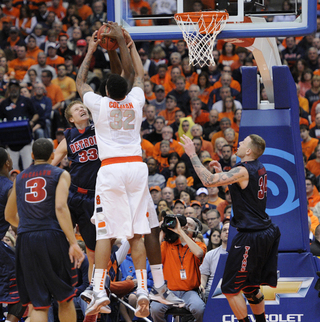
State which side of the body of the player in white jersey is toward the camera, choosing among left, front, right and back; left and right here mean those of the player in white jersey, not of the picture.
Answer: back

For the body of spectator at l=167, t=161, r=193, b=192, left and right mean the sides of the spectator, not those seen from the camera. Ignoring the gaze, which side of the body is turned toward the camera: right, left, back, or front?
front

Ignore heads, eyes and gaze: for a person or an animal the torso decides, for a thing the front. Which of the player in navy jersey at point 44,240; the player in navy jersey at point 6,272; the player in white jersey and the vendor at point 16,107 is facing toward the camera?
the vendor

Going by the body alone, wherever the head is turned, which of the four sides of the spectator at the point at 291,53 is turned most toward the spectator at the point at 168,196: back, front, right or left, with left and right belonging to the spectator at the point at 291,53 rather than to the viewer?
front

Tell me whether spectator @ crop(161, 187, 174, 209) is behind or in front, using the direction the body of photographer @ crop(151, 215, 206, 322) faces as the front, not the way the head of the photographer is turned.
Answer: behind

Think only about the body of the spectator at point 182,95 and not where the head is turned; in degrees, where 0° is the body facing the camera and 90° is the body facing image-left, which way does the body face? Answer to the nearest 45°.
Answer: approximately 0°

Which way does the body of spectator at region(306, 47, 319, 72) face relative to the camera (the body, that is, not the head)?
toward the camera

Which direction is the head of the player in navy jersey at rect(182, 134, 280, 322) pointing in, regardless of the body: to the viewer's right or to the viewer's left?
to the viewer's left

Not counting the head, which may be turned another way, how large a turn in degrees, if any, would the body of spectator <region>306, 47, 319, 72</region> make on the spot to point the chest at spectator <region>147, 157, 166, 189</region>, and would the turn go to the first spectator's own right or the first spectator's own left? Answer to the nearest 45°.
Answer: approximately 45° to the first spectator's own right

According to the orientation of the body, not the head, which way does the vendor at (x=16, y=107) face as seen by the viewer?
toward the camera

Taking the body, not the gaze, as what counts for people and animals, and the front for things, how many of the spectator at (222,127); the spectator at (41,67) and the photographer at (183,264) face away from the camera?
0

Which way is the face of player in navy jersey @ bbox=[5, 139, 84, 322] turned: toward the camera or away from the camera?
away from the camera

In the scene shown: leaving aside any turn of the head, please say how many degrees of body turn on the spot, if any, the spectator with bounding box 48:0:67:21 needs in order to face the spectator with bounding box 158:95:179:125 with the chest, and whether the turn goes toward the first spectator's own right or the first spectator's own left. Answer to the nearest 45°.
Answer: approximately 45° to the first spectator's own left

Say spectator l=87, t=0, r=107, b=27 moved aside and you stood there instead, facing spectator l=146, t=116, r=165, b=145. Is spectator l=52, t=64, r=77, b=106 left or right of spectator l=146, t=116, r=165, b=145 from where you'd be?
right

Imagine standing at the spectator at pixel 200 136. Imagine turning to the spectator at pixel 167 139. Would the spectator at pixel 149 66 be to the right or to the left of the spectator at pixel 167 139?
right

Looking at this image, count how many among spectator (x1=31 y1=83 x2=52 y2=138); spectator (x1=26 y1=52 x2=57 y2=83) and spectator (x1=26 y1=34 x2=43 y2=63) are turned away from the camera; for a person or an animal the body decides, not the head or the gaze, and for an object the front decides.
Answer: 0
